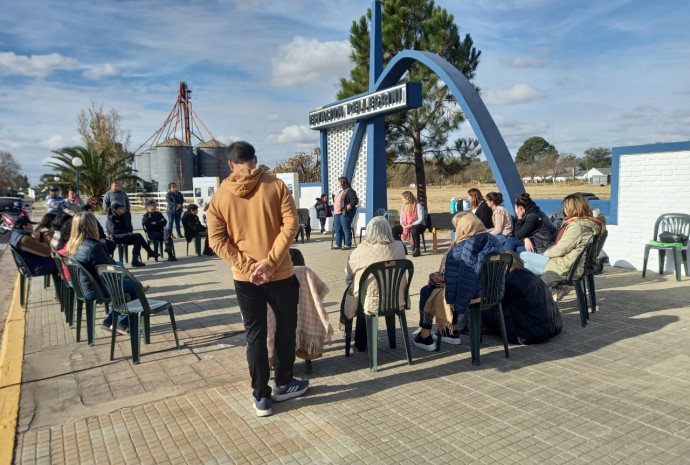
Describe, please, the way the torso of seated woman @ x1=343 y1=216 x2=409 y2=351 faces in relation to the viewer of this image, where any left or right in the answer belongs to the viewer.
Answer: facing away from the viewer

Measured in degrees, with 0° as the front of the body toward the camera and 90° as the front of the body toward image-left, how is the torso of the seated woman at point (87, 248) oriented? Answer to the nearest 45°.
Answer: approximately 225°

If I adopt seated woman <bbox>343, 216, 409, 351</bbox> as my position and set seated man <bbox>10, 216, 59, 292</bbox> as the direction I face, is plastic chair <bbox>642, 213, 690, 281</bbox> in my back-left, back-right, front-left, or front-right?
back-right

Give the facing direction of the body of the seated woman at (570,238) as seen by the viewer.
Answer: to the viewer's left

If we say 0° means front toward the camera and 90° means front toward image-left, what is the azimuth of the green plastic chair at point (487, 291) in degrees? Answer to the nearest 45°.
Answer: approximately 135°

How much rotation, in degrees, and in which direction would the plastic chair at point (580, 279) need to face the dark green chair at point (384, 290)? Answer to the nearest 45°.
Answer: approximately 45° to its left

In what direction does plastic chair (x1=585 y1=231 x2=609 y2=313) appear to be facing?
to the viewer's left

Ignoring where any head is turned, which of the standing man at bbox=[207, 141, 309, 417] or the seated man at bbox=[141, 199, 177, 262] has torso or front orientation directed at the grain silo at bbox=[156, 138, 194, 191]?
the standing man

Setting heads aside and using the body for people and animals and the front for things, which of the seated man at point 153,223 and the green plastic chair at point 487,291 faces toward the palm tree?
the green plastic chair

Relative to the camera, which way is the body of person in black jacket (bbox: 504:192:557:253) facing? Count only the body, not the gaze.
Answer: to the viewer's left

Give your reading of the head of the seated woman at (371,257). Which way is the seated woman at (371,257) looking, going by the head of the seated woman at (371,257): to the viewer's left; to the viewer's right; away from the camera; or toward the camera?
away from the camera

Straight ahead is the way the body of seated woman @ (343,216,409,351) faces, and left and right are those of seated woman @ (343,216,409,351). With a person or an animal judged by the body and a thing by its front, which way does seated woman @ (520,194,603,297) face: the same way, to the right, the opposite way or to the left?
to the left

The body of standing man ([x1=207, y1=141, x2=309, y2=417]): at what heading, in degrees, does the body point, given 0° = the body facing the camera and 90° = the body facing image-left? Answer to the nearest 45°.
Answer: approximately 180°

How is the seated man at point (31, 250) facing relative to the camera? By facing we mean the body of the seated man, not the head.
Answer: to the viewer's right

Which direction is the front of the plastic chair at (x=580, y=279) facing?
to the viewer's left
